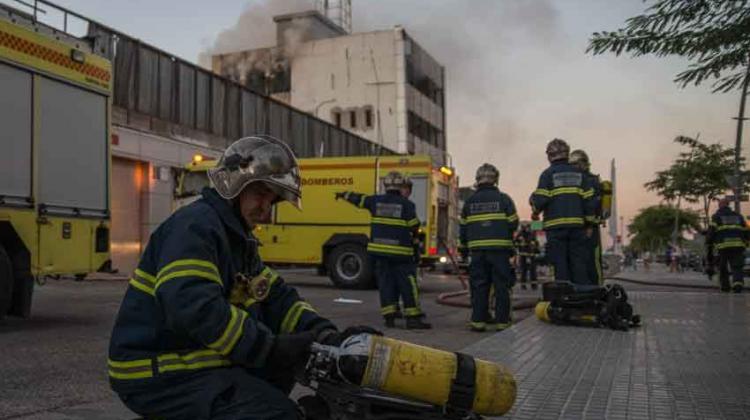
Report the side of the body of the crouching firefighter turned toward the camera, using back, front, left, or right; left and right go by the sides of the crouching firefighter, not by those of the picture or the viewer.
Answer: right

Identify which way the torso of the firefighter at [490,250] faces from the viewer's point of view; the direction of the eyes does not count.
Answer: away from the camera

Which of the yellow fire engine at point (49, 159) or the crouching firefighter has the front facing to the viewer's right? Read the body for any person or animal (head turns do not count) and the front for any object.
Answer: the crouching firefighter

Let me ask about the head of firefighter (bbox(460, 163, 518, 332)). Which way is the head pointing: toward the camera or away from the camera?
away from the camera

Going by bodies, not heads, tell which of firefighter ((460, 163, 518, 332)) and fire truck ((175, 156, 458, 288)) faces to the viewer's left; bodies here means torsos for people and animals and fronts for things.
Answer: the fire truck

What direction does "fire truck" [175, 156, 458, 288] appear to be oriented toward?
to the viewer's left

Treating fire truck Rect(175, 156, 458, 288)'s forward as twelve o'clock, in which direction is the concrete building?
The concrete building is roughly at 3 o'clock from the fire truck.

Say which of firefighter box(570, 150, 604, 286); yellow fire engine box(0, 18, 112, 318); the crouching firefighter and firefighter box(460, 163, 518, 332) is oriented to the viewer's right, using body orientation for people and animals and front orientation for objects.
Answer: the crouching firefighter
